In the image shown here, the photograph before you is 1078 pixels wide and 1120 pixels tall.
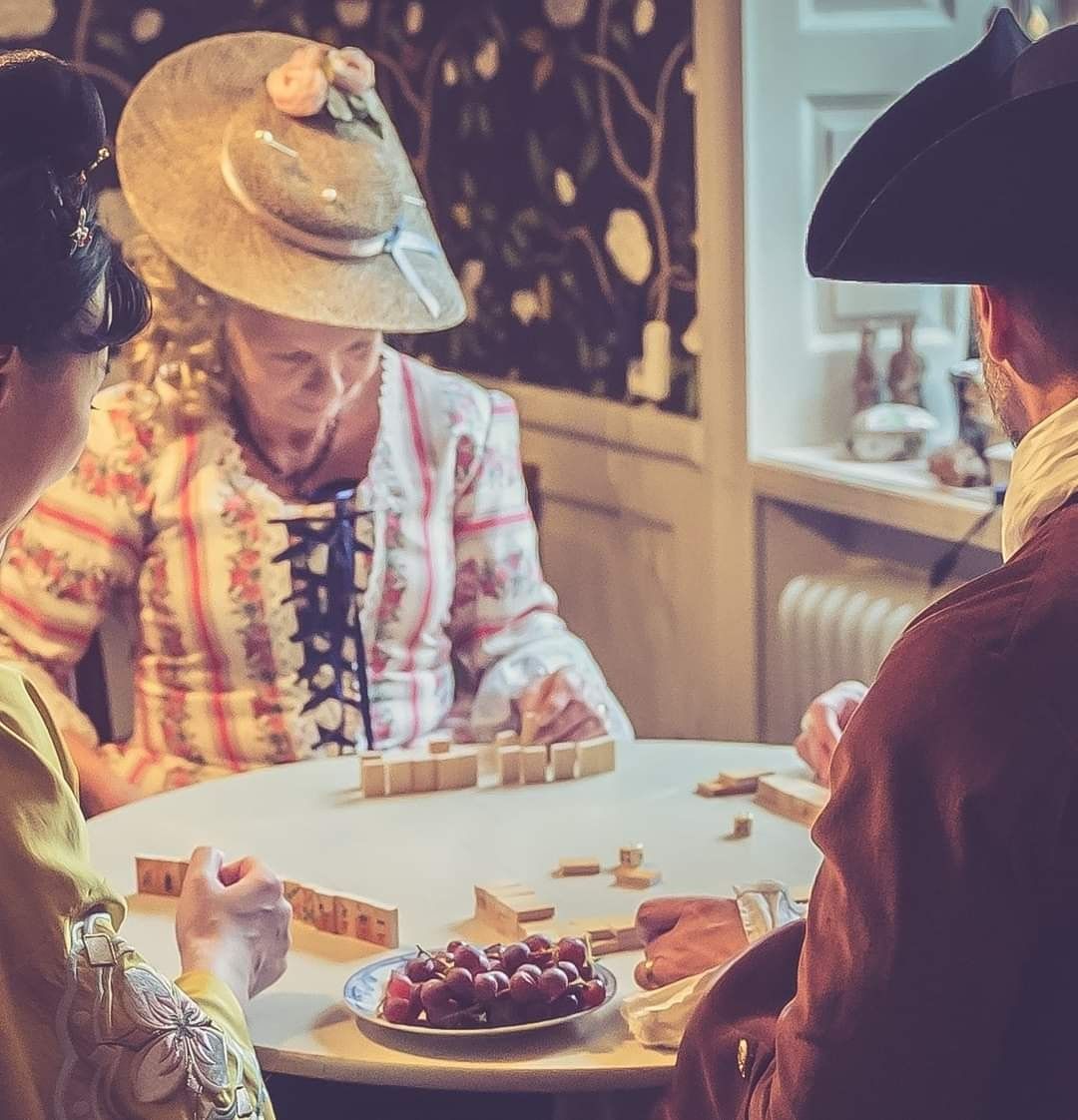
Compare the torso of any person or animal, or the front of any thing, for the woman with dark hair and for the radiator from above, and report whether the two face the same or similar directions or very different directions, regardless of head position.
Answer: very different directions

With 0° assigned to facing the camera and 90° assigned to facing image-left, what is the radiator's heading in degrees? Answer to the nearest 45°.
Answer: approximately 45°

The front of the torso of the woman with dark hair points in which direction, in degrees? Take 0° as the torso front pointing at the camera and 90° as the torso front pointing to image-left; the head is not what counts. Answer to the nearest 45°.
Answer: approximately 225°

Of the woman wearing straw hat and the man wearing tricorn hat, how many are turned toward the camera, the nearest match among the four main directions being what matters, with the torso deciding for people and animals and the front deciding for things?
1

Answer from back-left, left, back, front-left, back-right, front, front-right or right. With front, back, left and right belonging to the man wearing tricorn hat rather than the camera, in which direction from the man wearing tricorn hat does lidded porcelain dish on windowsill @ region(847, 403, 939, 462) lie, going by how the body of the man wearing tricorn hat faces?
front-right

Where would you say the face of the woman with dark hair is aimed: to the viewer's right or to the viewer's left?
to the viewer's right

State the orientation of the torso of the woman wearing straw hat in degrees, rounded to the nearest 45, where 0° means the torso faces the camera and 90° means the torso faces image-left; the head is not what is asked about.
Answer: approximately 0°

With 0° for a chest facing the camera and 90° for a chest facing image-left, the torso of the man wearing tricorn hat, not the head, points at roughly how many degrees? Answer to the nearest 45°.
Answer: approximately 135°

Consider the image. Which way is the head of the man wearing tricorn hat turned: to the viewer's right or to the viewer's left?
to the viewer's left
